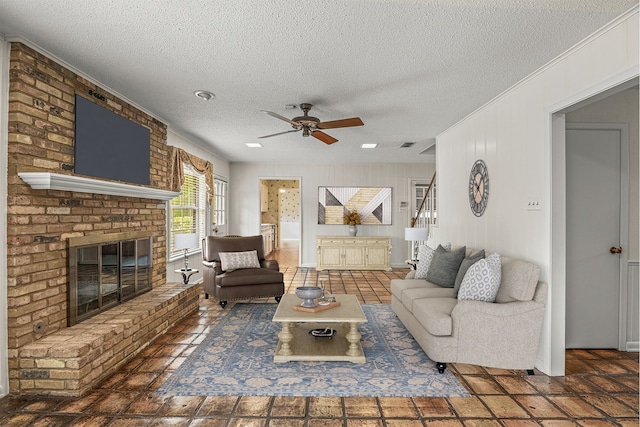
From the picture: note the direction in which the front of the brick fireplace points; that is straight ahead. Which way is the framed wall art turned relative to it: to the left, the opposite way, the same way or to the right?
to the right

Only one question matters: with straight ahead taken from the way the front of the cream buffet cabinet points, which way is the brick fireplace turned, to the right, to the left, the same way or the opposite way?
to the left

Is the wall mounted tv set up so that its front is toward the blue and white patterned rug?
yes

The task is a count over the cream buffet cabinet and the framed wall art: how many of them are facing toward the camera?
2

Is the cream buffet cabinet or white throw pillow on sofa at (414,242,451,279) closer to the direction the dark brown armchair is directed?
the white throw pillow on sofa

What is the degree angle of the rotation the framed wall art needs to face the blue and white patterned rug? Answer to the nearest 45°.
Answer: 0° — it already faces it

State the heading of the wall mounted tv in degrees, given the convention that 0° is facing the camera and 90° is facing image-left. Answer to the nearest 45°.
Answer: approximately 315°

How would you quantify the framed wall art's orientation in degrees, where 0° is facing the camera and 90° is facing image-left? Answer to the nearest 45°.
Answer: approximately 0°

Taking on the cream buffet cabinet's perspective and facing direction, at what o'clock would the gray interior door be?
The gray interior door is roughly at 11 o'clock from the cream buffet cabinet.
